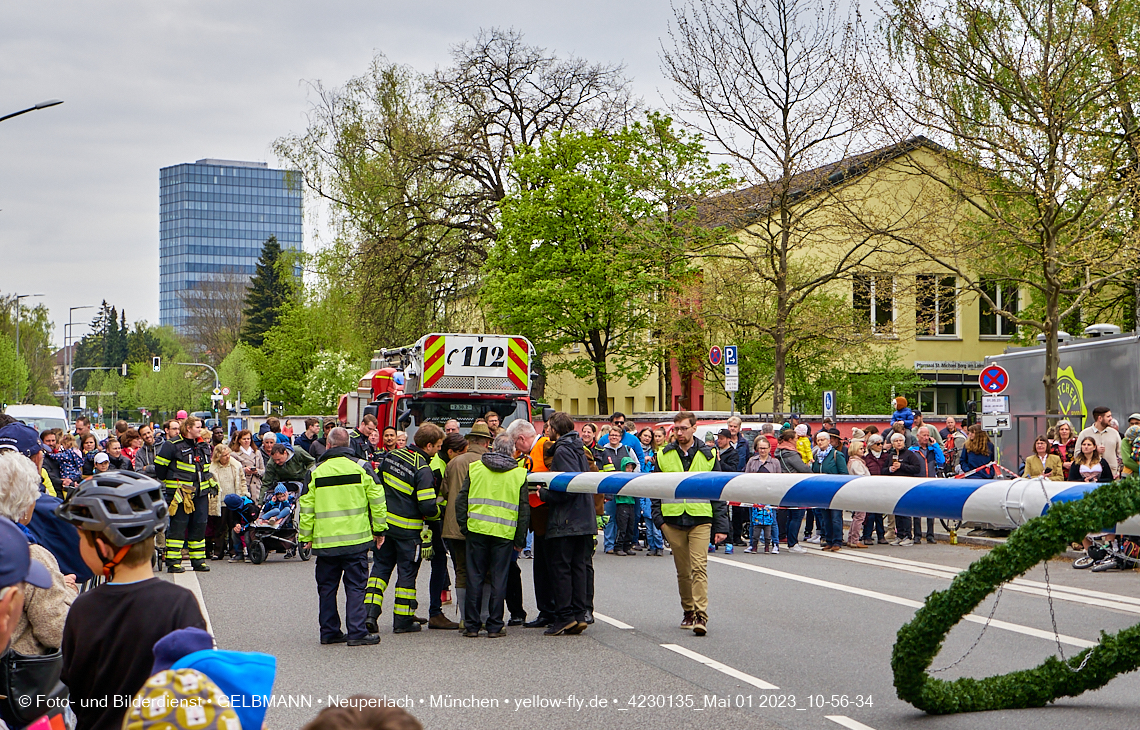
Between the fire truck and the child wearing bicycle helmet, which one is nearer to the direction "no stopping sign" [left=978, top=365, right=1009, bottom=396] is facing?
the child wearing bicycle helmet

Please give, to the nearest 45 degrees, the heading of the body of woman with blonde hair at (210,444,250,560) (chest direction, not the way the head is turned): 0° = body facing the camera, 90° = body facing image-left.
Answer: approximately 315°

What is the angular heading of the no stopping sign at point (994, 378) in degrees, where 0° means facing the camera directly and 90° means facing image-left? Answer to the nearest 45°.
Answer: approximately 0°

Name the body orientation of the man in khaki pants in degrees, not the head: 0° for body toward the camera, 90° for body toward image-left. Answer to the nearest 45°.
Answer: approximately 0°

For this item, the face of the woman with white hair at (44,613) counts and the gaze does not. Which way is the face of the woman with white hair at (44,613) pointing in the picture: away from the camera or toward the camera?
away from the camera

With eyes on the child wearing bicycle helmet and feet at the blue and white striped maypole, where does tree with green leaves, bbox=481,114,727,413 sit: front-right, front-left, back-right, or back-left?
back-right

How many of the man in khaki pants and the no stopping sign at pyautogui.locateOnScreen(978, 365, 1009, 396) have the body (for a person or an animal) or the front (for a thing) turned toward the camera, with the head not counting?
2

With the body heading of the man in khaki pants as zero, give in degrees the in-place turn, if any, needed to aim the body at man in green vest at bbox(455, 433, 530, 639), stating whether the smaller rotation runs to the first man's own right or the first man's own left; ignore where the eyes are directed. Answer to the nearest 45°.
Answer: approximately 90° to the first man's own right

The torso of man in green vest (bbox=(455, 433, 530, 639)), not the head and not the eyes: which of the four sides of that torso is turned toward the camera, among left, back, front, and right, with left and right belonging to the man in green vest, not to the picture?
back

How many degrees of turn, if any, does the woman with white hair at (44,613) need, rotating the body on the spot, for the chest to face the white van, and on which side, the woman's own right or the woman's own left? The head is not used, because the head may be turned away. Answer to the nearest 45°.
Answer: approximately 45° to the woman's own left
